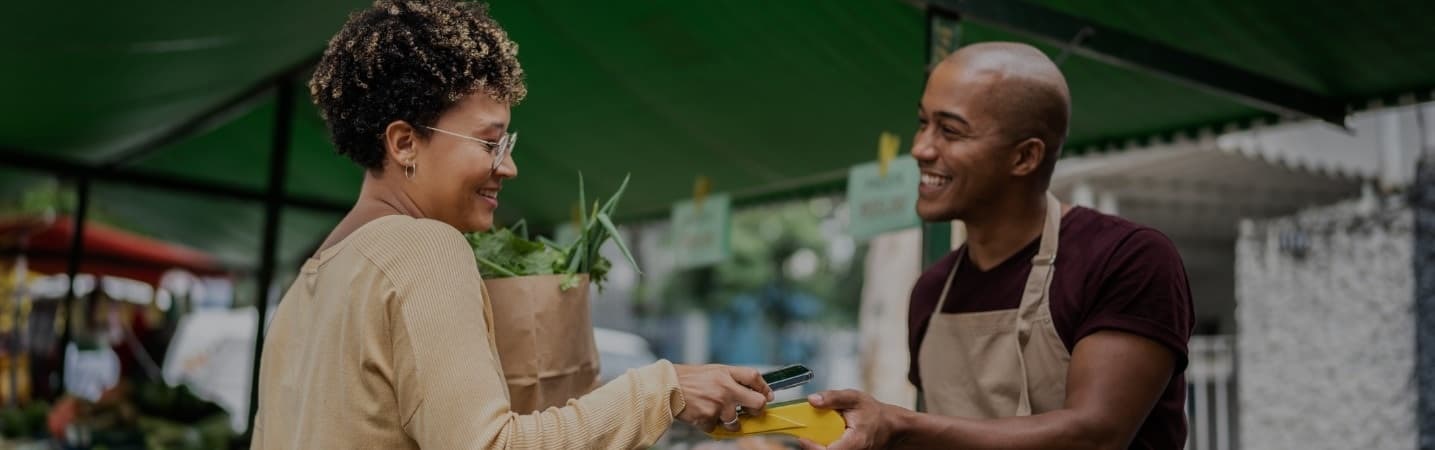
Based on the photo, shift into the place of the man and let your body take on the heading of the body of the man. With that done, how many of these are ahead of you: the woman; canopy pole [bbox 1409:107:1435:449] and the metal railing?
1

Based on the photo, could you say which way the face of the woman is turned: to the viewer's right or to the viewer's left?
to the viewer's right

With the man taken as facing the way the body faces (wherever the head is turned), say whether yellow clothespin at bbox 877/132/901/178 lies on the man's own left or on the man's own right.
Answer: on the man's own right

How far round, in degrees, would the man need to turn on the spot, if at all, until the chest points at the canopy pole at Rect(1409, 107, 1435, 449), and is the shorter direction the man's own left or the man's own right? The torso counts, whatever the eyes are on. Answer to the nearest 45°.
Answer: approximately 180°

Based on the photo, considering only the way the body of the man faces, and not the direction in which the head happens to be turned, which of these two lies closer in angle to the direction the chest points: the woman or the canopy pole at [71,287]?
the woman

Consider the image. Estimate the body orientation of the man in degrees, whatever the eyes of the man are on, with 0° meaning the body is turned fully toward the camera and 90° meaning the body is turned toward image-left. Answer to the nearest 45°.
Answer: approximately 45°

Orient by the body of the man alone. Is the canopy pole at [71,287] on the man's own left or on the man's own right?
on the man's own right

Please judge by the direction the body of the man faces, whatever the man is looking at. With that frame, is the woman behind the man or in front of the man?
in front
